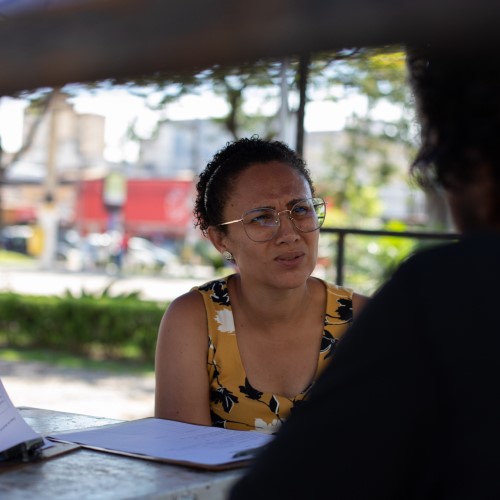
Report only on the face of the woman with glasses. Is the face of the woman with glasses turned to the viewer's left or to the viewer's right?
to the viewer's right

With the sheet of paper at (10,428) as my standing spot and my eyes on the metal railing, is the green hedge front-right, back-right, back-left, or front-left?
front-left

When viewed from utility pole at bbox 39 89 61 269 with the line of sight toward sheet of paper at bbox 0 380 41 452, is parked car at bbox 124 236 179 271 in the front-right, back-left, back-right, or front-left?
back-left

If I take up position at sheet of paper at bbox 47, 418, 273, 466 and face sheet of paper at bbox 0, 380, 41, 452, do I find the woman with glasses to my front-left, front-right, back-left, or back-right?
back-right
